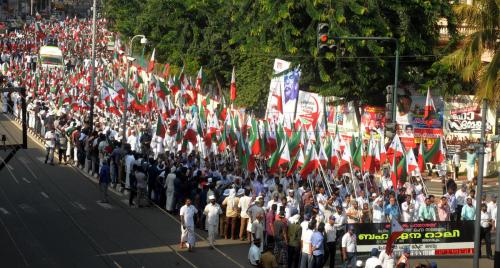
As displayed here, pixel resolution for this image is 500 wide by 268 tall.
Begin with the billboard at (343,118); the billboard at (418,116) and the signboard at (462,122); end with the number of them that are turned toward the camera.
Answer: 3

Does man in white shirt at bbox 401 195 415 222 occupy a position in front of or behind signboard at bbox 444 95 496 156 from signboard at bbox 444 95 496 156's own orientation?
in front

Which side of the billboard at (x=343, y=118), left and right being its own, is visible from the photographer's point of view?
front

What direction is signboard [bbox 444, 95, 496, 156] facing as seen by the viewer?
toward the camera

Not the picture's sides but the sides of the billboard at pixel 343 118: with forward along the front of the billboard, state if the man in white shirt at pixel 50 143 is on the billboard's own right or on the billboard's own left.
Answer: on the billboard's own right
